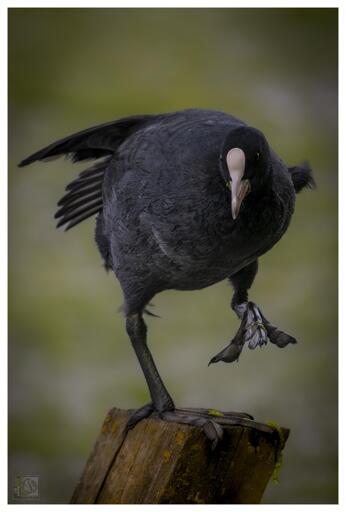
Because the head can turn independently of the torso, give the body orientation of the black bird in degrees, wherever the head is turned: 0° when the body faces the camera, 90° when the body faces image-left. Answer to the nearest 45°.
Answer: approximately 315°
